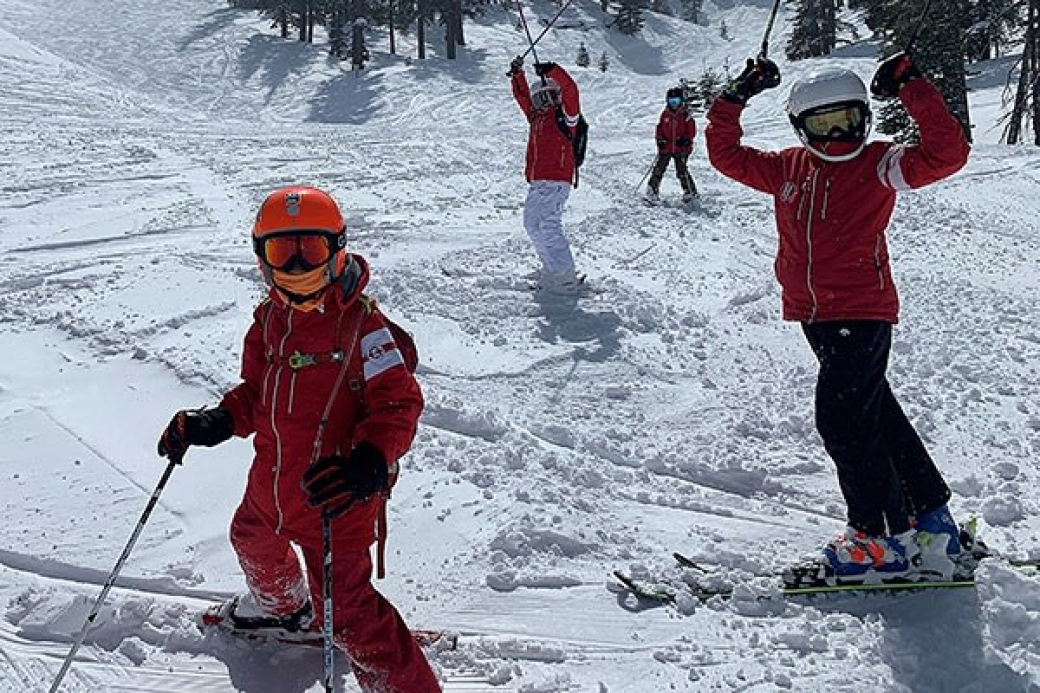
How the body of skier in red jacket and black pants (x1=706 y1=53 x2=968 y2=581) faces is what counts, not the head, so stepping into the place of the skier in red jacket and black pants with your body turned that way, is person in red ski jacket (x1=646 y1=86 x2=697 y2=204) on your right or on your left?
on your right

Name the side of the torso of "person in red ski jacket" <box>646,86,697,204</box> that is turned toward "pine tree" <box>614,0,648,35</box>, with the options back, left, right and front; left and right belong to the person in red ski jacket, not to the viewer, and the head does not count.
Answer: back

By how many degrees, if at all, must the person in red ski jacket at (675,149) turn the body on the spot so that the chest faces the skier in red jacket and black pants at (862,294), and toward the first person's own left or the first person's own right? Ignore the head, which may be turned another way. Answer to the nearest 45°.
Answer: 0° — they already face them

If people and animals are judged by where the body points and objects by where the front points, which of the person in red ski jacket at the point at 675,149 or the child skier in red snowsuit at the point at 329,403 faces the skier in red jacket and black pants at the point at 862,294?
the person in red ski jacket at the point at 675,149

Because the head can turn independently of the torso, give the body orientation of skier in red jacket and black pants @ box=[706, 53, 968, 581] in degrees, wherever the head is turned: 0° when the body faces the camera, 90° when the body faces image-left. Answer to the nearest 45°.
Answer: approximately 45°

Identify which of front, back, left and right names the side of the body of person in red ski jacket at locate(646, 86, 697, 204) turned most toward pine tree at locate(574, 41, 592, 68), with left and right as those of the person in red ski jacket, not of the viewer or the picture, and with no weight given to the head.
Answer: back

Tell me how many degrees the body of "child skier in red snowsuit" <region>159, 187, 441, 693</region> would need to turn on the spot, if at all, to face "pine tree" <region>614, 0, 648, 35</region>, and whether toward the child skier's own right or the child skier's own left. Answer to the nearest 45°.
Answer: approximately 135° to the child skier's own right

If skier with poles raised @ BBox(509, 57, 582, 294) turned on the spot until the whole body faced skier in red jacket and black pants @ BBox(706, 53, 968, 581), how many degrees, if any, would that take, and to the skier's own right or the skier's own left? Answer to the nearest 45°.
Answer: approximately 45° to the skier's own left

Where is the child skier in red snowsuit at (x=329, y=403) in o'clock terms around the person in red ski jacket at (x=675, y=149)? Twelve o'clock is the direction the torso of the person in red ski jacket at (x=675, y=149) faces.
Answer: the child skier in red snowsuit at (x=329, y=403) is roughly at 12 o'clock from the person in red ski jacket at (x=675, y=149).

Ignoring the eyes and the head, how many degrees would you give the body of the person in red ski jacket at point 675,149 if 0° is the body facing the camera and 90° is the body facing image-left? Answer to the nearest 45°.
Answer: approximately 0°

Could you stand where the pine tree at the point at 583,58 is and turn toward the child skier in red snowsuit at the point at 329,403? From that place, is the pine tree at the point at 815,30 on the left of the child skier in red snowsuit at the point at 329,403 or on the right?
left

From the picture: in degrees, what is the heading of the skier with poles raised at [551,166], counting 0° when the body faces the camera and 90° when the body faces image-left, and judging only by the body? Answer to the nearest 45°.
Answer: approximately 45°
